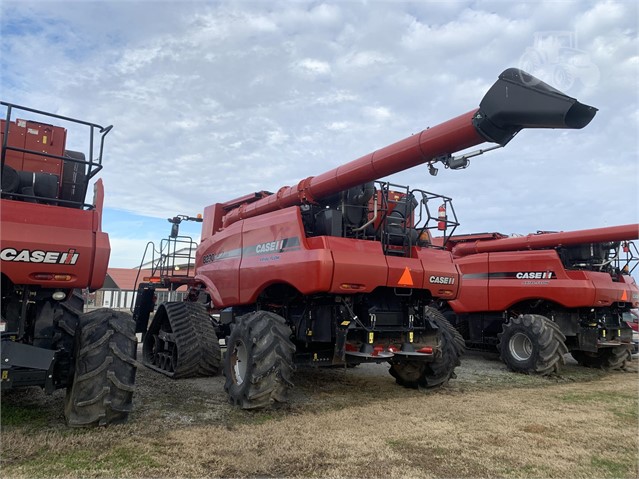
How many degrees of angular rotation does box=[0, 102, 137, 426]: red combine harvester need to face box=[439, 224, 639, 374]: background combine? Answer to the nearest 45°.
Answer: approximately 90° to its right

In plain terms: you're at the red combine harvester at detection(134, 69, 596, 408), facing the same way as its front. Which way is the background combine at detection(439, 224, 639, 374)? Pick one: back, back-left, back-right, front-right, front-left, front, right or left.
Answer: right

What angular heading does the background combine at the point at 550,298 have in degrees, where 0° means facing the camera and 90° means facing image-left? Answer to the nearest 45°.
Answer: approximately 135°

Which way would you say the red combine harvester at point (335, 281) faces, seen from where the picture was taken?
facing away from the viewer and to the left of the viewer

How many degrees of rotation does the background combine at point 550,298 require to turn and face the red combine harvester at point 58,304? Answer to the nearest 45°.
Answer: approximately 90° to its left

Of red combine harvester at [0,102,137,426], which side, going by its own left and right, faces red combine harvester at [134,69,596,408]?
right

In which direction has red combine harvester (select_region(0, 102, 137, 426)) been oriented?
away from the camera

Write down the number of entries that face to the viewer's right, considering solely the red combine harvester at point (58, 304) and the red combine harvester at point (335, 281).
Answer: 0

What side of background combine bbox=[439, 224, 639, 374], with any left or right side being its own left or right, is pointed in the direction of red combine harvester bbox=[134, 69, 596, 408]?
left

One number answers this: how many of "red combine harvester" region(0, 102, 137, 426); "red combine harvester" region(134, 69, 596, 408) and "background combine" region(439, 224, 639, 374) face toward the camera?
0
